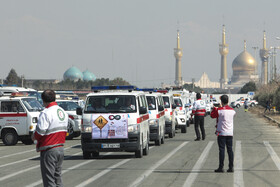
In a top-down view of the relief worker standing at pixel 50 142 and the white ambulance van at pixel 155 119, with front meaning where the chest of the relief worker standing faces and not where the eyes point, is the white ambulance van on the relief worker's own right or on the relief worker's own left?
on the relief worker's own right

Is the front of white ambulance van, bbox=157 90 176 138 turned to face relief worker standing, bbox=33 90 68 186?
yes

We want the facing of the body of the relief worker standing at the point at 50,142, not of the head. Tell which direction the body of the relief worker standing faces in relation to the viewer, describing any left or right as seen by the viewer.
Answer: facing away from the viewer and to the left of the viewer

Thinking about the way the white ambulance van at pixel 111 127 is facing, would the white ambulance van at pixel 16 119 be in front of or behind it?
behind

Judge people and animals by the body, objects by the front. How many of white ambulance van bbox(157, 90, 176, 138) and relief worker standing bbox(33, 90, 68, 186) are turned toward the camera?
1

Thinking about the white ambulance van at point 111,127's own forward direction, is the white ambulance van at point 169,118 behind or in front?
behind

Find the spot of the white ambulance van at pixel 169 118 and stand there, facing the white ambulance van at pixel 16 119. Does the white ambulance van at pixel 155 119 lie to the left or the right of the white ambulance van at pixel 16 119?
left

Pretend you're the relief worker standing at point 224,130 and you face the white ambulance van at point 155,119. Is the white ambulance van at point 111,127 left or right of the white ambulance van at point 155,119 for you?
left

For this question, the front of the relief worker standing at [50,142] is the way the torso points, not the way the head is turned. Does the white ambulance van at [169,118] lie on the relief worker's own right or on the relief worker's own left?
on the relief worker's own right
